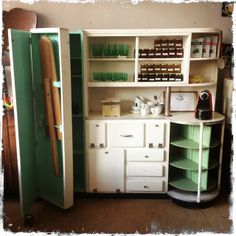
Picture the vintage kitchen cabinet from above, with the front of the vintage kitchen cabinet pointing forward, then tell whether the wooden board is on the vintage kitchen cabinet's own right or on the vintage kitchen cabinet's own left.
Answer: on the vintage kitchen cabinet's own right

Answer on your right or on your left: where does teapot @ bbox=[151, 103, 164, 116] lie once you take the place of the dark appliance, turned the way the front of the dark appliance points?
on your right

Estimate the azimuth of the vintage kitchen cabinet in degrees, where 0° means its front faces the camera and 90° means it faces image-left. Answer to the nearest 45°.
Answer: approximately 0°

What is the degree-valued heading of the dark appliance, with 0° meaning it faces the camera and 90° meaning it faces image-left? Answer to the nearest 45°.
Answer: approximately 0°

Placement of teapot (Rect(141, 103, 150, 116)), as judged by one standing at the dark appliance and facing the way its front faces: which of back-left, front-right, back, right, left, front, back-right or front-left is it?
right

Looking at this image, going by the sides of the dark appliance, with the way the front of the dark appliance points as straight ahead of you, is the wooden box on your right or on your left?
on your right

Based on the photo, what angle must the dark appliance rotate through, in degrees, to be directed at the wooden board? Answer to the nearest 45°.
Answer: approximately 45° to its right
